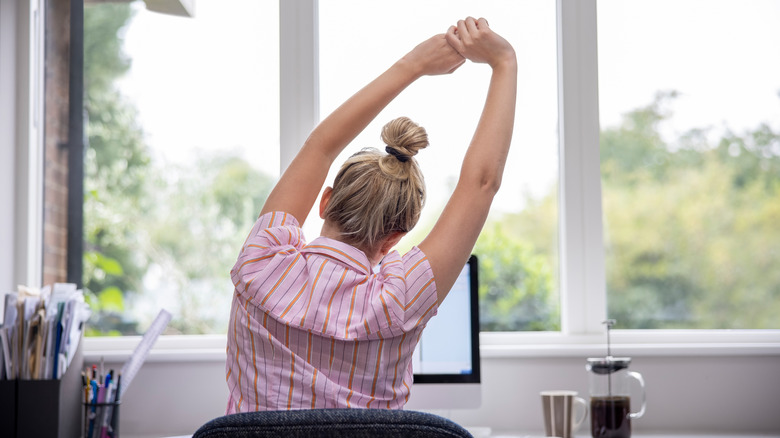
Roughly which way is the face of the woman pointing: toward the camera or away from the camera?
away from the camera

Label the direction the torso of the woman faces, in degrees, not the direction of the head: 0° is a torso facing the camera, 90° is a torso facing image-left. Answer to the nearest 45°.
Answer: approximately 180°

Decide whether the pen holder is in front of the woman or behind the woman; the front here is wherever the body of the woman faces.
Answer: in front

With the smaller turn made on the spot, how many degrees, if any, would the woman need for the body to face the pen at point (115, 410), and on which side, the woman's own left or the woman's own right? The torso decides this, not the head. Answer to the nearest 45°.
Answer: approximately 45° to the woman's own left

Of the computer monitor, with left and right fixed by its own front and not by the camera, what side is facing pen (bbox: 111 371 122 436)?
right

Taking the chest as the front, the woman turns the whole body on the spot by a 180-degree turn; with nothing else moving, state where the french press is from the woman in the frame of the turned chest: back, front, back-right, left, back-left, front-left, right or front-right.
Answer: back-left

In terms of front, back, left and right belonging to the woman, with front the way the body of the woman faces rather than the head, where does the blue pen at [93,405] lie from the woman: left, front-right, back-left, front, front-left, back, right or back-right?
front-left

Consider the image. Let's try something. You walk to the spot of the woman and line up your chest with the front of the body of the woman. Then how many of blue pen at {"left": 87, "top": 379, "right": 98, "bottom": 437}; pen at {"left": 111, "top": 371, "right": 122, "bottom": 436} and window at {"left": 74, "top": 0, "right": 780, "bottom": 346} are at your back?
0

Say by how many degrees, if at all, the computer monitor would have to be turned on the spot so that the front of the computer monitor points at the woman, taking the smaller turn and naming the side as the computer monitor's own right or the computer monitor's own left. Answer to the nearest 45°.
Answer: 0° — it already faces them

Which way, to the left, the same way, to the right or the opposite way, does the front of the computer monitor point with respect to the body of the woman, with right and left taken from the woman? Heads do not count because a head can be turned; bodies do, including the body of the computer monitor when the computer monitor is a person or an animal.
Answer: the opposite way

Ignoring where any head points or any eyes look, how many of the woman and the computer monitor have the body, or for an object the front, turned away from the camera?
1

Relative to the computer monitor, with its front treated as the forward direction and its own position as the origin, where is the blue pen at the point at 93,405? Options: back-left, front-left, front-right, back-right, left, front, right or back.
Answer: right

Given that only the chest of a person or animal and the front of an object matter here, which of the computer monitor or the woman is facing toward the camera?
the computer monitor

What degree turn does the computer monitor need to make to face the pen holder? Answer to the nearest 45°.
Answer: approximately 90° to its right

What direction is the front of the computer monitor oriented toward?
toward the camera
